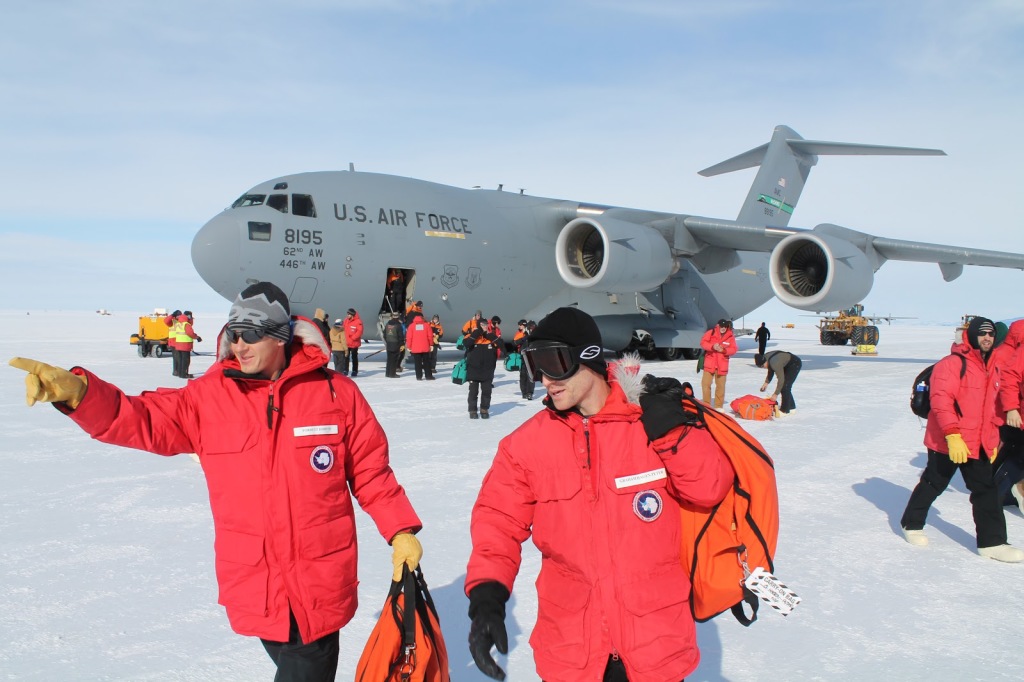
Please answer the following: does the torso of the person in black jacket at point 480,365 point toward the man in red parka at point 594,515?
yes

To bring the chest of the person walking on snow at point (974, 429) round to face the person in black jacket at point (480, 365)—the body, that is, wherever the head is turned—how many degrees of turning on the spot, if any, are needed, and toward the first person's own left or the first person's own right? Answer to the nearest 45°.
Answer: approximately 135° to the first person's own right

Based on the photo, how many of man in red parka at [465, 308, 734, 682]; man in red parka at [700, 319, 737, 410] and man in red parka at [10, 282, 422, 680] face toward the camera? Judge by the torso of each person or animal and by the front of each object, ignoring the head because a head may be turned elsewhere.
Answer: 3

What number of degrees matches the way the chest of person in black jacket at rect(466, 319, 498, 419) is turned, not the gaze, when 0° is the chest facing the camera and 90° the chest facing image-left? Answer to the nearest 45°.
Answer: approximately 0°

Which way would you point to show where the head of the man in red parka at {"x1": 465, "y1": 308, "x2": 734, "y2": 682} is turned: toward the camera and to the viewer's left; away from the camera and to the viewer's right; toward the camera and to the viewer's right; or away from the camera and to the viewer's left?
toward the camera and to the viewer's left

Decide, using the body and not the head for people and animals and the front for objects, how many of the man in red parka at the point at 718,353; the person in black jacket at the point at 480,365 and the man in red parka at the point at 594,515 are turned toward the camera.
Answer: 3

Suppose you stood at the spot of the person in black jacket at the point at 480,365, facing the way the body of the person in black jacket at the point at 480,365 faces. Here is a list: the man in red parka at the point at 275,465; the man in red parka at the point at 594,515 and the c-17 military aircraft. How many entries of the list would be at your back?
1

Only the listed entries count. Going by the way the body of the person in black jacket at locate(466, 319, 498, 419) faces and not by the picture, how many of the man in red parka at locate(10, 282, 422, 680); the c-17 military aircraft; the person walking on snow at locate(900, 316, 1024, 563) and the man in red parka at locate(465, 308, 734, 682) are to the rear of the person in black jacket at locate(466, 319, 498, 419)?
1

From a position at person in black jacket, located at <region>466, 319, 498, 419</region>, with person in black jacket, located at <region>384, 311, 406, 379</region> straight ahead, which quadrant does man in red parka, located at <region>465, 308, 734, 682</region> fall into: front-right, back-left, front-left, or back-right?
back-left

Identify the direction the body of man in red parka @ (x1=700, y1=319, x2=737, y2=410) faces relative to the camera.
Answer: toward the camera

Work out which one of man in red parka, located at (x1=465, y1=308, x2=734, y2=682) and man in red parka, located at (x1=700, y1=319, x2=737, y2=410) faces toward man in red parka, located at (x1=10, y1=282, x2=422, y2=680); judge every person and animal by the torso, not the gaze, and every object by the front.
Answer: man in red parka, located at (x1=700, y1=319, x2=737, y2=410)

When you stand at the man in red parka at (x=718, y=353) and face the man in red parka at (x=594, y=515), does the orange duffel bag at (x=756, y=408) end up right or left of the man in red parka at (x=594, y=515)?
left

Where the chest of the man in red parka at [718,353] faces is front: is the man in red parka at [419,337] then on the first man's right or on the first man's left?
on the first man's right

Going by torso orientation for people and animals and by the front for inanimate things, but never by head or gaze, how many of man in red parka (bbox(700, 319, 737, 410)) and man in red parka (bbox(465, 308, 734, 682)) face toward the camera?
2
